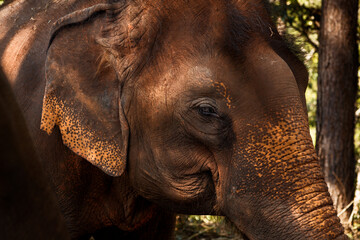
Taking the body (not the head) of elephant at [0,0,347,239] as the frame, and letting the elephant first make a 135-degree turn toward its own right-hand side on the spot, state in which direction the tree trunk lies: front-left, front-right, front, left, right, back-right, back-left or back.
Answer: back-right
